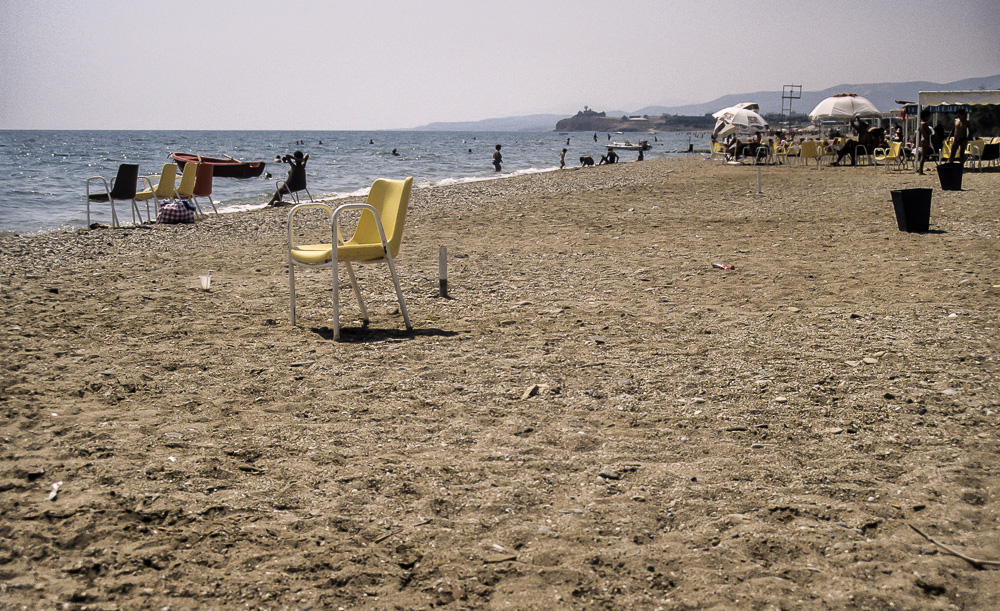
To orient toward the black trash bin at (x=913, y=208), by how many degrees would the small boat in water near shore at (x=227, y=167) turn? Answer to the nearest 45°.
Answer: approximately 135° to its left

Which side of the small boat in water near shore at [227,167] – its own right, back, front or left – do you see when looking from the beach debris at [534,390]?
left

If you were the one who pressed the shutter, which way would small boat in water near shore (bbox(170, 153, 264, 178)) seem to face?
facing to the left of the viewer

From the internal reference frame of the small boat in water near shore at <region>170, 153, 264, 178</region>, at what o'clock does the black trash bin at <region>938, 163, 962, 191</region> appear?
The black trash bin is roughly at 7 o'clock from the small boat in water near shore.

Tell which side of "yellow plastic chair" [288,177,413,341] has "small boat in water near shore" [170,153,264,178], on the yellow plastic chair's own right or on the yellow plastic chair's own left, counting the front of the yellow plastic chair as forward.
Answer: on the yellow plastic chair's own right

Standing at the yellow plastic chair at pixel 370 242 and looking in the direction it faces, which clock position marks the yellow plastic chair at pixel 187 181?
the yellow plastic chair at pixel 187 181 is roughly at 4 o'clock from the yellow plastic chair at pixel 370 242.

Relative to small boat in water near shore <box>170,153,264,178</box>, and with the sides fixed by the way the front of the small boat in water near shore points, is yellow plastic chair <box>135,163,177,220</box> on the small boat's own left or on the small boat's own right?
on the small boat's own left
